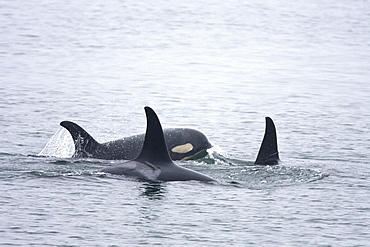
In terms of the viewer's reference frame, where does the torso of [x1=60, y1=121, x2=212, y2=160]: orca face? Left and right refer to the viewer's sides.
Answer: facing to the right of the viewer
